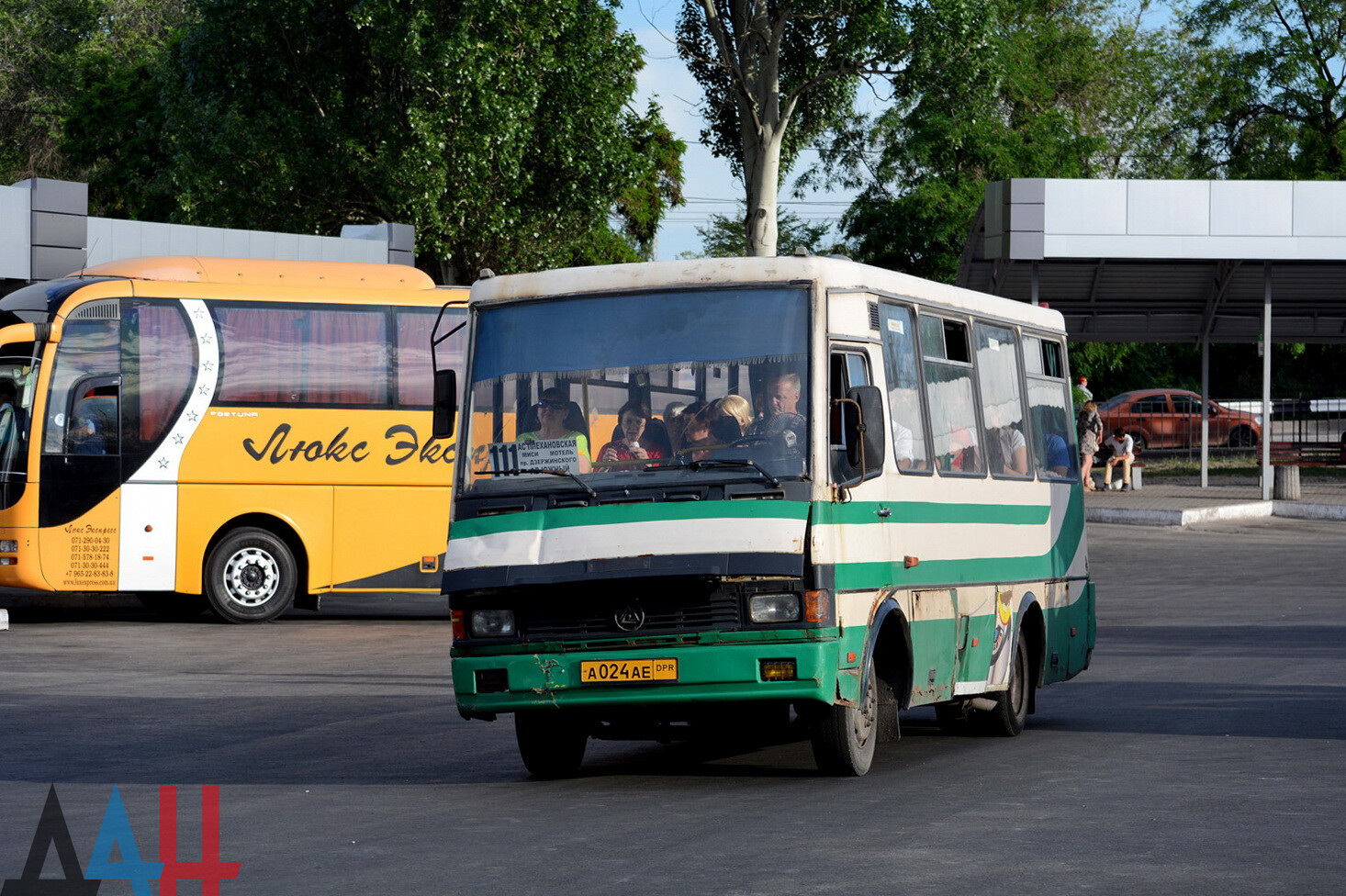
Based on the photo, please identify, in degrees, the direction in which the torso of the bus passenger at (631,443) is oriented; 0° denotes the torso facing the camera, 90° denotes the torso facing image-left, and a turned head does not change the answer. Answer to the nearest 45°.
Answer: approximately 0°

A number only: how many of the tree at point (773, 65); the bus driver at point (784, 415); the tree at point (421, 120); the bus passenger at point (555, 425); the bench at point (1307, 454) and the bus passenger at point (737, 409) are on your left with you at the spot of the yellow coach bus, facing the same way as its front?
3

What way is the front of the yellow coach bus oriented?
to the viewer's left

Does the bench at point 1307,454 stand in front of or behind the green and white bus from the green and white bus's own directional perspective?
behind

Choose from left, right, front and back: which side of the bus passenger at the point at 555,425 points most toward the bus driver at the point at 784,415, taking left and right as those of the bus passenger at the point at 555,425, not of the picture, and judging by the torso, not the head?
left

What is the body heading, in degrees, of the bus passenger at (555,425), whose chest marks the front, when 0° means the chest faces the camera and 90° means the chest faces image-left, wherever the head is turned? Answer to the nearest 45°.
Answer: approximately 0°

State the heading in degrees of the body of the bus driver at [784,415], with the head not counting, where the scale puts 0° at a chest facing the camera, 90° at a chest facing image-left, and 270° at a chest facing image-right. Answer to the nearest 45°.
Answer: approximately 45°
